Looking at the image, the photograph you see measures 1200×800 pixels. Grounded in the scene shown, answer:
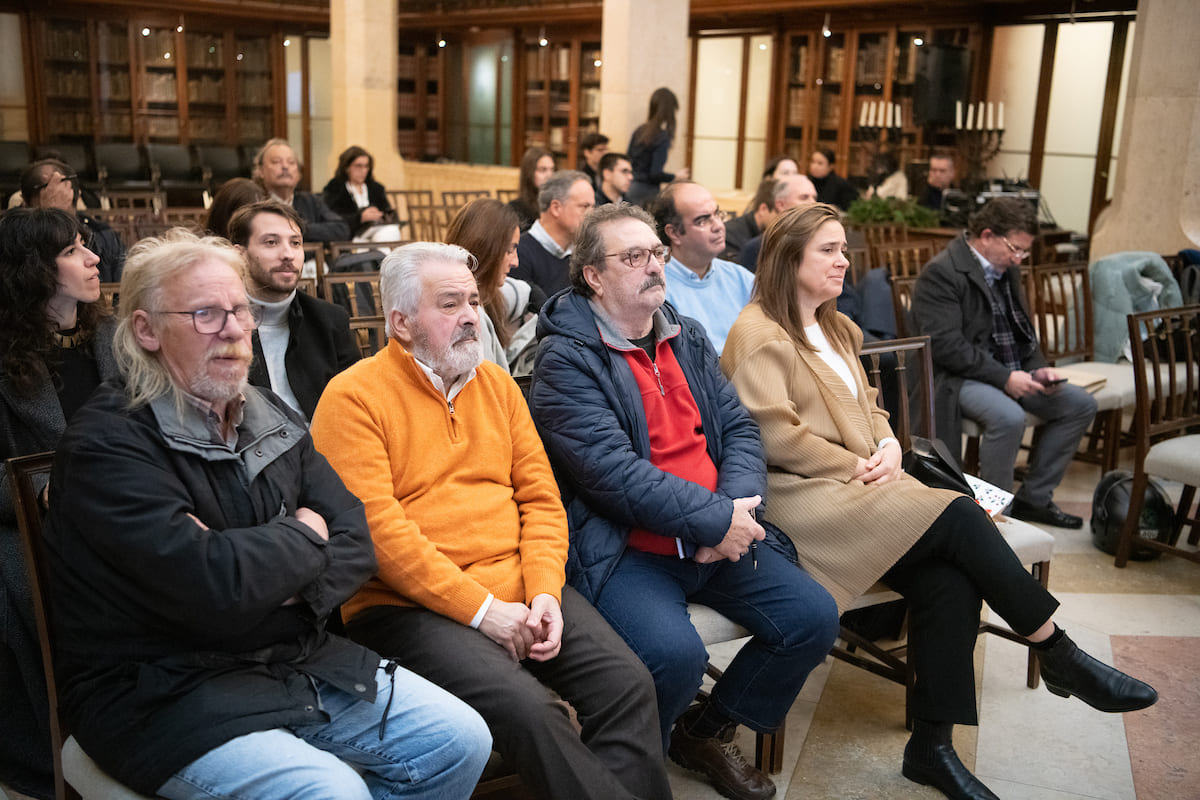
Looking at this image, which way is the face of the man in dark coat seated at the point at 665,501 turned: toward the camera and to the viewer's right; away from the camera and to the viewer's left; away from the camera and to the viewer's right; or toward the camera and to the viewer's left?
toward the camera and to the viewer's right

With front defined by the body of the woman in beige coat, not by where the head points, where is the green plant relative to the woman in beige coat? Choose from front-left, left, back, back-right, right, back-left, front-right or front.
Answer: back-left

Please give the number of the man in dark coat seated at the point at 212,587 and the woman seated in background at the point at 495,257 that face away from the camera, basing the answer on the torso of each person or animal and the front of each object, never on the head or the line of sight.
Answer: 0

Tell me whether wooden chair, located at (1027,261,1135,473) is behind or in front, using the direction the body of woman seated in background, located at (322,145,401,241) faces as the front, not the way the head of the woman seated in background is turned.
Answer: in front

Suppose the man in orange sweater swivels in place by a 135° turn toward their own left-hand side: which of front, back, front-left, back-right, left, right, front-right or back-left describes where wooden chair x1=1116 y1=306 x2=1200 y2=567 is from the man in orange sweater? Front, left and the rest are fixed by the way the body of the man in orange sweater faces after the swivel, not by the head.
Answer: front-right

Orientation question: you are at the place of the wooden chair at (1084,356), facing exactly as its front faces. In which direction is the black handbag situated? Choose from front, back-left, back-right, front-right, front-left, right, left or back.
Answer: front-right

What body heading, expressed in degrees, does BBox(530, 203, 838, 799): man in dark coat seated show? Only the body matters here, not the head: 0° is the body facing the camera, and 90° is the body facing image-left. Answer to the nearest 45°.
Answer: approximately 315°

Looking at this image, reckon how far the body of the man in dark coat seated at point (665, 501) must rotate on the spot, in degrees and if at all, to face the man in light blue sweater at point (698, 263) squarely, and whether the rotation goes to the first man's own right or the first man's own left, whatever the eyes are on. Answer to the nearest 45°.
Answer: approximately 135° to the first man's own left

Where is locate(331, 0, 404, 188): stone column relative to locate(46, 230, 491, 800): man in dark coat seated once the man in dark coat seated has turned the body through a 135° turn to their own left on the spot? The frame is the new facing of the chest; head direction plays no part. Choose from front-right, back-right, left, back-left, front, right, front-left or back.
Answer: front

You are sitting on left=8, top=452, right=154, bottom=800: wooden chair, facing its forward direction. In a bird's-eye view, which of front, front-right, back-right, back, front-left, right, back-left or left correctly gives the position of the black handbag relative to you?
front-left

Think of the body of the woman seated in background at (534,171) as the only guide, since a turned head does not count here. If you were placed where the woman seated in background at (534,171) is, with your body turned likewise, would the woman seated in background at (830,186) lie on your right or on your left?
on your left
